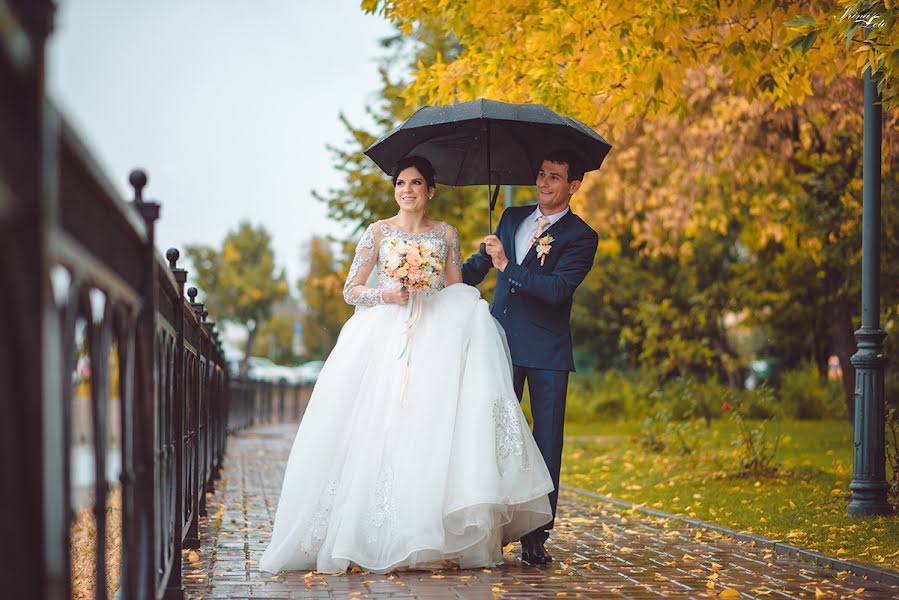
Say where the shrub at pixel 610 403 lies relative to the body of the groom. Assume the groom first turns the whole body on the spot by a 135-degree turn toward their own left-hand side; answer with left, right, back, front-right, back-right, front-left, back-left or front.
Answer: left

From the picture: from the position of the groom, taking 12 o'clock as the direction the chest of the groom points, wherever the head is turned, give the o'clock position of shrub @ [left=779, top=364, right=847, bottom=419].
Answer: The shrub is roughly at 5 o'clock from the groom.

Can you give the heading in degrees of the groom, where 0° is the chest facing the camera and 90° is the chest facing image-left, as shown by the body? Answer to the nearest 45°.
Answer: approximately 45°

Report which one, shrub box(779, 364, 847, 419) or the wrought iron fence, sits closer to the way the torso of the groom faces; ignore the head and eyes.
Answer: the wrought iron fence

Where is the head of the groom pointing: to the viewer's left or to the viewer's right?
to the viewer's left
